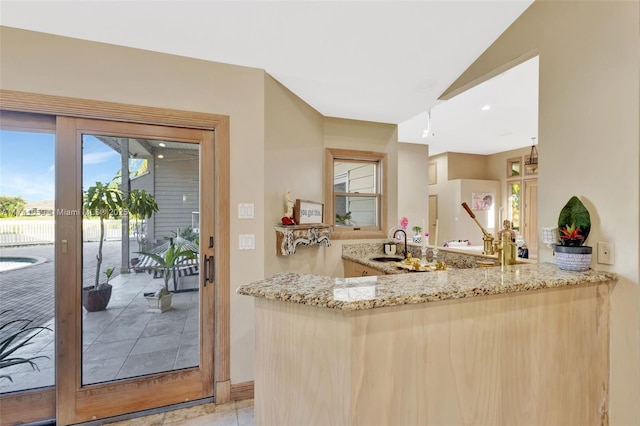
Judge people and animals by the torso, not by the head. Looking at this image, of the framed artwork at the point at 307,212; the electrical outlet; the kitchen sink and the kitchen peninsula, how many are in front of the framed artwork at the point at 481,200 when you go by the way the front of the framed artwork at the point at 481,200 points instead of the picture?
4

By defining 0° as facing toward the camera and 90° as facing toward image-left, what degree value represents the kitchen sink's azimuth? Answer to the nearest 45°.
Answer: approximately 0°

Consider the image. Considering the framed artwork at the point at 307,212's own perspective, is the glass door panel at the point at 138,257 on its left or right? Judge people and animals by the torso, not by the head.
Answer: on its right

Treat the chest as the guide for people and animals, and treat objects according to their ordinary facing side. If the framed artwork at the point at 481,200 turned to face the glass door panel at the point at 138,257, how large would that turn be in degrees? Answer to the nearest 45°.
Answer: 0° — it already faces it

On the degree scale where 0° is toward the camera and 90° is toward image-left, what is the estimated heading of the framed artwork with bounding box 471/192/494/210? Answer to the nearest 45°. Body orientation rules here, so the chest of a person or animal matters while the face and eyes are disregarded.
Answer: approximately 0°

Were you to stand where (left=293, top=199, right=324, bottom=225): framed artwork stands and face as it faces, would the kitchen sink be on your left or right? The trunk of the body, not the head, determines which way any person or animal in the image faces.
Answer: on your left

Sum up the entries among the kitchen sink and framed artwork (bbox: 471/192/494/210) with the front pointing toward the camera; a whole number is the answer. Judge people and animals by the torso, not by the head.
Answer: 2

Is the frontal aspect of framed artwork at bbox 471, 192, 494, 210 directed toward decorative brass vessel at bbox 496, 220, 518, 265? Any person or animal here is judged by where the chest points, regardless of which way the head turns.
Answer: yes
